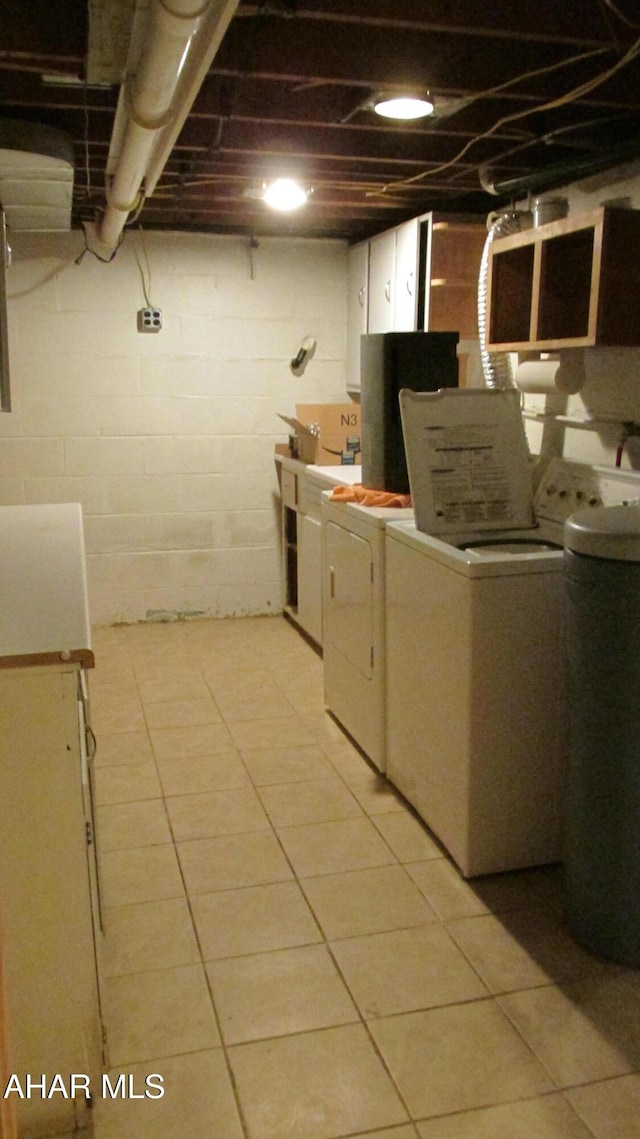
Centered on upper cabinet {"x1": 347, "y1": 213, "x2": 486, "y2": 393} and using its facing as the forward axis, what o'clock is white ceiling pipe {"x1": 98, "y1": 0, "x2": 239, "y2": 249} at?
The white ceiling pipe is roughly at 11 o'clock from the upper cabinet.

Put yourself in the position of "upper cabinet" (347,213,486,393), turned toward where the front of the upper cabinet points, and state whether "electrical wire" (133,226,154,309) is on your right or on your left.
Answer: on your right

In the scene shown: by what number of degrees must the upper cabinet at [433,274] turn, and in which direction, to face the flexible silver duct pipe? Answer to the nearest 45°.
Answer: approximately 45° to its left

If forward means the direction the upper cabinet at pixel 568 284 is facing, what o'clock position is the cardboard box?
The cardboard box is roughly at 3 o'clock from the upper cabinet.

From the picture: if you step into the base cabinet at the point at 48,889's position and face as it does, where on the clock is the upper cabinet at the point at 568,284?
The upper cabinet is roughly at 11 o'clock from the base cabinet.

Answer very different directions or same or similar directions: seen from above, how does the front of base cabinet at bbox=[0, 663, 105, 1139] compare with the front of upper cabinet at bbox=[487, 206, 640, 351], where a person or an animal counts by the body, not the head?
very different directions

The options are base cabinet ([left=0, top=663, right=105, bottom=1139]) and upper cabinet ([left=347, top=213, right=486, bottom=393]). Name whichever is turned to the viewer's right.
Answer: the base cabinet

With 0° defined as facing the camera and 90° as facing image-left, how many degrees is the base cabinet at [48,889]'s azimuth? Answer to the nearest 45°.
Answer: approximately 270°

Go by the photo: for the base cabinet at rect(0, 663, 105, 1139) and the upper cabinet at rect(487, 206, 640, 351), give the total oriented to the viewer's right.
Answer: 1

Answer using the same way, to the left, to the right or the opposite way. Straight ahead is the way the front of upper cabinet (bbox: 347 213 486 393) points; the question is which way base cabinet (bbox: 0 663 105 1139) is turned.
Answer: the opposite way

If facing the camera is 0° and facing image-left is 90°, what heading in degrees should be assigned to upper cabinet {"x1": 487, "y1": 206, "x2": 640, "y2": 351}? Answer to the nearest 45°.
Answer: approximately 45°
